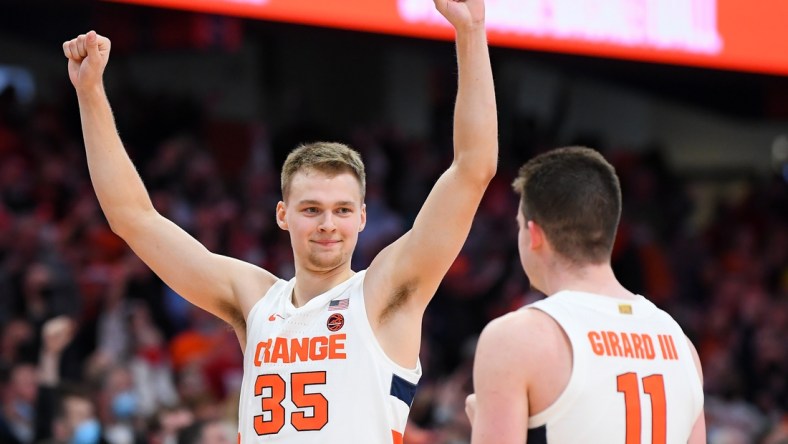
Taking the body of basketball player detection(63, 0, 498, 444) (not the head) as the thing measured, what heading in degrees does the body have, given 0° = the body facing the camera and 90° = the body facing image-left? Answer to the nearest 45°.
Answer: approximately 45°

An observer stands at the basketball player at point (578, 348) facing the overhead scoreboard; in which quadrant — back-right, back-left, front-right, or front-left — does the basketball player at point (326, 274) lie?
front-left

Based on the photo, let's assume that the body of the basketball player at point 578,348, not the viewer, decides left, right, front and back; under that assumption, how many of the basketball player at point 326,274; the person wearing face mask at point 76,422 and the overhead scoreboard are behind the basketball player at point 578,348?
0

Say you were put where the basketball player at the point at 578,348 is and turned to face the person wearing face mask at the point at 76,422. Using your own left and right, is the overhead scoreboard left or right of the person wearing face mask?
right

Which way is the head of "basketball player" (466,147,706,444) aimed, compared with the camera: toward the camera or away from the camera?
away from the camera

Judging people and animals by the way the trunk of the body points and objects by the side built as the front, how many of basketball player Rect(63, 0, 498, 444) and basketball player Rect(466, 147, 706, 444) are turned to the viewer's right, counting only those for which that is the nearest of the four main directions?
0

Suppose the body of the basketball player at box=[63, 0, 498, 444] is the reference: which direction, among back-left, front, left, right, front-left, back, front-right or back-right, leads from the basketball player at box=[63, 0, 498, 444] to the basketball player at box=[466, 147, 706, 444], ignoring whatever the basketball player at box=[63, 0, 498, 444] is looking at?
left

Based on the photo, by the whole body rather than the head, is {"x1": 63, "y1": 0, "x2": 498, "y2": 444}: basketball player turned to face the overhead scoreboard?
no

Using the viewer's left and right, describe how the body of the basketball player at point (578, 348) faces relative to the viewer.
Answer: facing away from the viewer and to the left of the viewer

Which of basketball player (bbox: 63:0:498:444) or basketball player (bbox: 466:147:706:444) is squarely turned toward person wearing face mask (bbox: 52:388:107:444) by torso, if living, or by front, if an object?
basketball player (bbox: 466:147:706:444)

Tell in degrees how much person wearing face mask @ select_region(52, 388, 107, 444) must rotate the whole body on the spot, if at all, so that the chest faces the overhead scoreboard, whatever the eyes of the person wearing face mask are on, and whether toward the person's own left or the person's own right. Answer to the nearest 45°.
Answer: approximately 45° to the person's own left

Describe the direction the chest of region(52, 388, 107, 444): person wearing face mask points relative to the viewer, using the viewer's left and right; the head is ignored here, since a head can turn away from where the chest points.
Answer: facing the viewer and to the right of the viewer

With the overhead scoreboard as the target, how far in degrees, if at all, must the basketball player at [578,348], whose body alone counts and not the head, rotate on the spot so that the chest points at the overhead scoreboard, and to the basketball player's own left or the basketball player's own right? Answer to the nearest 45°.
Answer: approximately 45° to the basketball player's own right

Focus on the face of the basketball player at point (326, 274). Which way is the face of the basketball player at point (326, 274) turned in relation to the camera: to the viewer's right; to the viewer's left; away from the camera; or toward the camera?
toward the camera

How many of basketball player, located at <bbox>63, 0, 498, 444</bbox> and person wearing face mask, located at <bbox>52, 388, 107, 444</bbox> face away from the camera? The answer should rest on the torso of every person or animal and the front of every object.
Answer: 0

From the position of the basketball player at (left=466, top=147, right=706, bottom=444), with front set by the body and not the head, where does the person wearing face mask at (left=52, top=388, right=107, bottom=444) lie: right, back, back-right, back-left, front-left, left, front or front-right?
front

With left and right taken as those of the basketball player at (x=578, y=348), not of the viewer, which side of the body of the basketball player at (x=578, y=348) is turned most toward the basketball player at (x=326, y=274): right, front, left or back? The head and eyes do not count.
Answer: front

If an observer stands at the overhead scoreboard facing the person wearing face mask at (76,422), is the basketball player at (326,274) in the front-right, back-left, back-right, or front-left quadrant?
front-left
